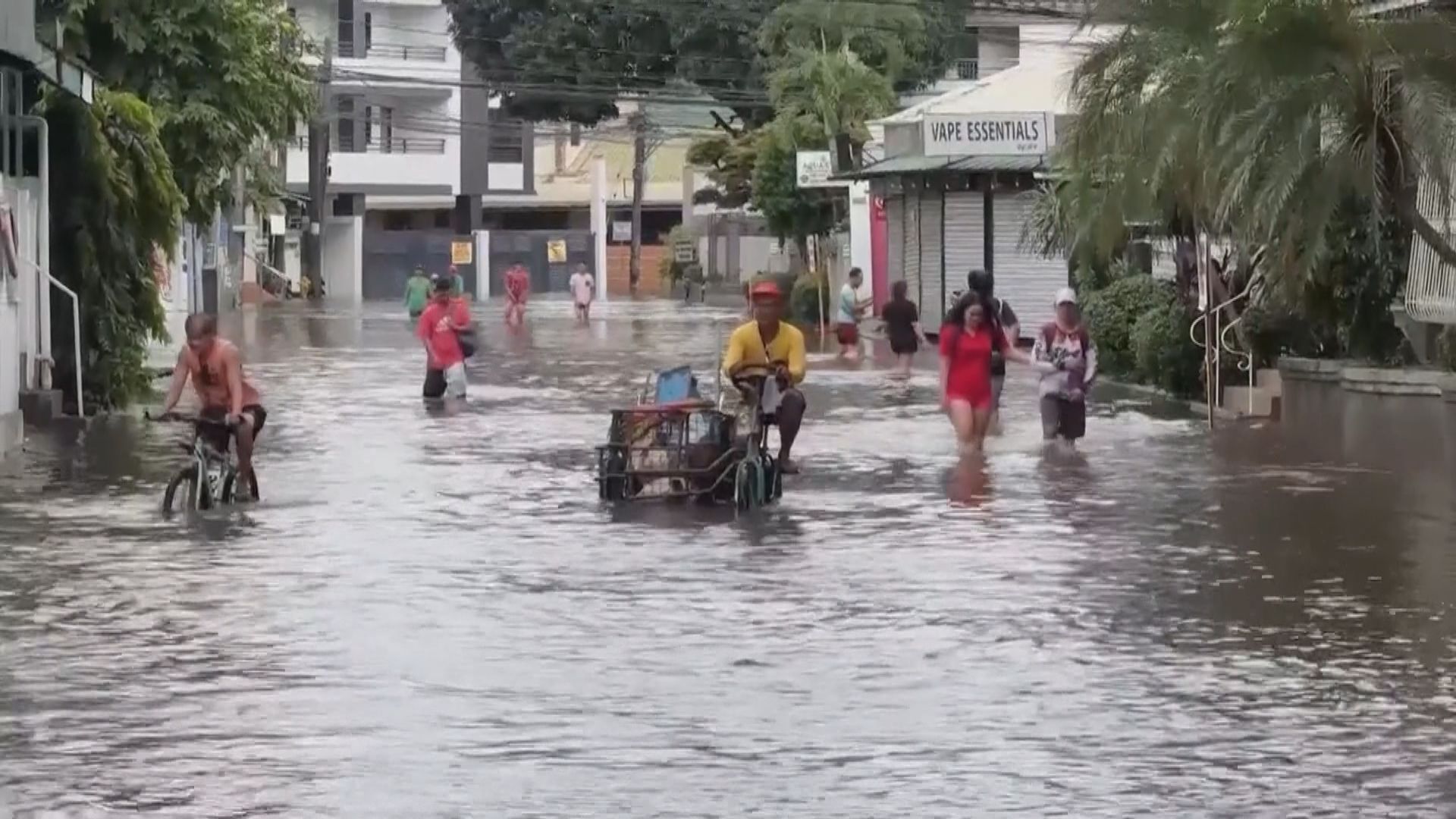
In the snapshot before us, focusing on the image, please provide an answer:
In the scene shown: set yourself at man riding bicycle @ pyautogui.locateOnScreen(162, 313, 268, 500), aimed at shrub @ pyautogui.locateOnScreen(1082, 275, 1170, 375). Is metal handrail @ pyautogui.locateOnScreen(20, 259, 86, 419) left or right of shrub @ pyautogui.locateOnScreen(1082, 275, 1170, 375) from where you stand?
left

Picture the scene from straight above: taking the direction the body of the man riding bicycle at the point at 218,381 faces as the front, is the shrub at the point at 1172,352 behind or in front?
behind

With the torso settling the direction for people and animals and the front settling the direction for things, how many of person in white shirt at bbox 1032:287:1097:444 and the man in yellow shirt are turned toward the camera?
2

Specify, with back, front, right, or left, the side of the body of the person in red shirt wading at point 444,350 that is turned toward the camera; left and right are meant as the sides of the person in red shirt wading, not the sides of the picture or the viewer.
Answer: front

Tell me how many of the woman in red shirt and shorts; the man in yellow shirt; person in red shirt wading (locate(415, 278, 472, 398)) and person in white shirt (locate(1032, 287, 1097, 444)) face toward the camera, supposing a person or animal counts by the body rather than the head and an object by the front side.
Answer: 4

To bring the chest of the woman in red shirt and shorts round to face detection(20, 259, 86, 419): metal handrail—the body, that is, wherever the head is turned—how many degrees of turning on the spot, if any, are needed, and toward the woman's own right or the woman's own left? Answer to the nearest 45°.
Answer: approximately 90° to the woman's own right

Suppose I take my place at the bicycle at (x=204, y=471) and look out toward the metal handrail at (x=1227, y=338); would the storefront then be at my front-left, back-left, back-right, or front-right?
front-left

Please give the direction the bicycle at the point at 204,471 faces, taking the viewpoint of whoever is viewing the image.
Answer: facing the viewer and to the left of the viewer

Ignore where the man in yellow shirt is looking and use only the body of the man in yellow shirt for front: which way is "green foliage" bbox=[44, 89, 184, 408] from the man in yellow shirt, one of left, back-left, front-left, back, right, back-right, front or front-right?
back-right

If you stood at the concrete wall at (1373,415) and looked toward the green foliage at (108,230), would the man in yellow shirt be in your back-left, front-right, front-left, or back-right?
front-left

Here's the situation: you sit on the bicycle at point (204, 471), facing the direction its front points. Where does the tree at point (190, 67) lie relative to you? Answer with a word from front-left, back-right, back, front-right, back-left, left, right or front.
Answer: back-right
